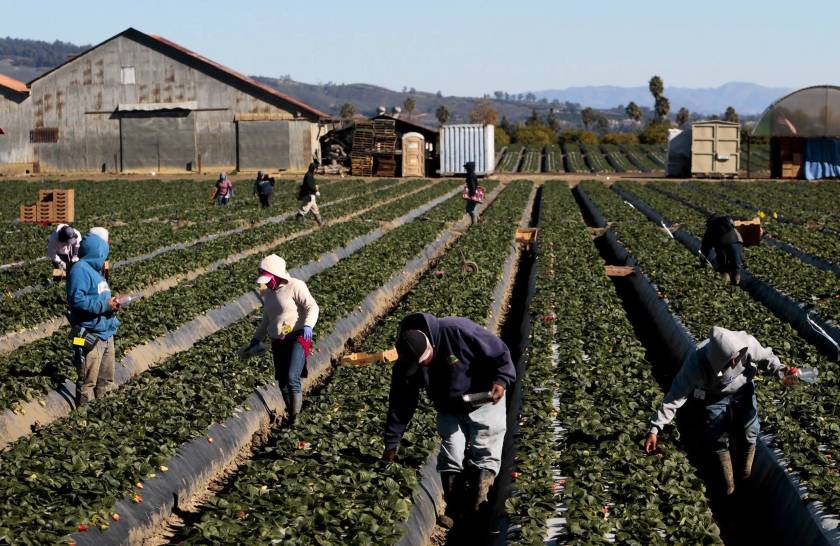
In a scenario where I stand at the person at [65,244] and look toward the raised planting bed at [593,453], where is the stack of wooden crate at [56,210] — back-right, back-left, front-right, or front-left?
back-left

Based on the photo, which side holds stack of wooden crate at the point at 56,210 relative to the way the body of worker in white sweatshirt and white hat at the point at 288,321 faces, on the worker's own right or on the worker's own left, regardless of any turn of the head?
on the worker's own right

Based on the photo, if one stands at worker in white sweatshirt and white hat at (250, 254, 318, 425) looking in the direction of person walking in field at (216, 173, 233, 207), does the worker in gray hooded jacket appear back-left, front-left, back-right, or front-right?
back-right

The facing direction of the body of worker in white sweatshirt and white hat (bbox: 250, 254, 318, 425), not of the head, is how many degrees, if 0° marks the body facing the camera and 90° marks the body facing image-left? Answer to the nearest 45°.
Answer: approximately 45°

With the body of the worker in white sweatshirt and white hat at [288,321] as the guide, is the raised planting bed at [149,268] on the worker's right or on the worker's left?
on the worker's right

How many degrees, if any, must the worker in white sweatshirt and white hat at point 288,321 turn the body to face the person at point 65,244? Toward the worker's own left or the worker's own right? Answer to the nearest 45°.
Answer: approximately 90° to the worker's own right

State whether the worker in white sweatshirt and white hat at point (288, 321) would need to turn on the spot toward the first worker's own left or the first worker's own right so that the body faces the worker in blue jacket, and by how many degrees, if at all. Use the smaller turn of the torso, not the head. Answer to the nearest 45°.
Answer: approximately 90° to the first worker's own right

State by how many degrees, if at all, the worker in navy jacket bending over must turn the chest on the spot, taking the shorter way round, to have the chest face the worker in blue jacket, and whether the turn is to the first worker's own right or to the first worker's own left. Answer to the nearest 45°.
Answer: approximately 90° to the first worker's own right

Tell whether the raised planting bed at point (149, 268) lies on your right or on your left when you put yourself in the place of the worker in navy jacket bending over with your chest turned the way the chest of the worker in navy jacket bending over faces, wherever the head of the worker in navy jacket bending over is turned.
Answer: on your right
